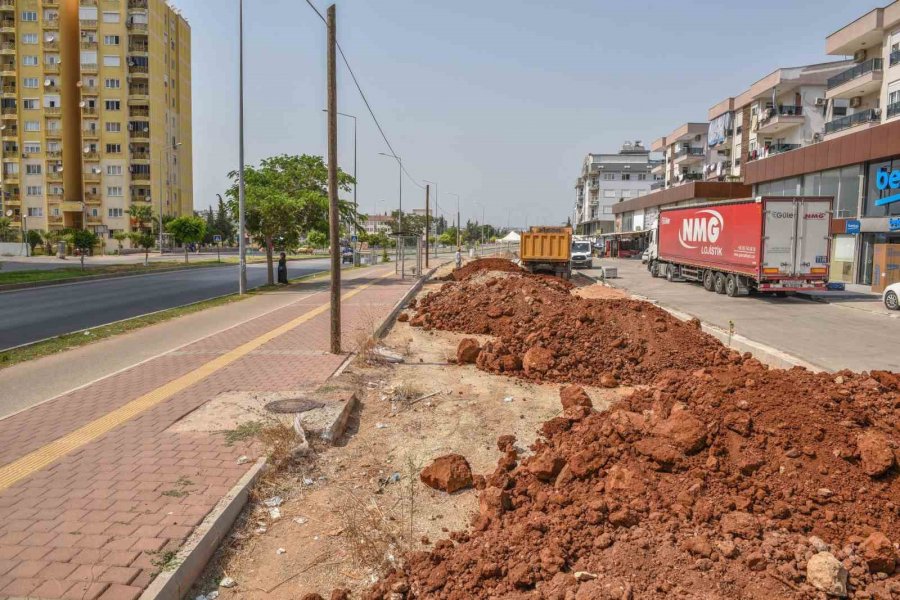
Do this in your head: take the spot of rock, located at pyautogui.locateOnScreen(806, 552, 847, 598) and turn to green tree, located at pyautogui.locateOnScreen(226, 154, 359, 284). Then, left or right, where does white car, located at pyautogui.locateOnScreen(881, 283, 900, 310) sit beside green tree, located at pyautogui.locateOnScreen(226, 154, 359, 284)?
right

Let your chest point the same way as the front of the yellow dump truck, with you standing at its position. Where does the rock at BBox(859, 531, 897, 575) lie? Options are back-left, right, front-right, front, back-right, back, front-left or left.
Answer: back

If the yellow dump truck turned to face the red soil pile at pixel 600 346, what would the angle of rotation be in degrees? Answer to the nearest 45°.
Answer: approximately 180°

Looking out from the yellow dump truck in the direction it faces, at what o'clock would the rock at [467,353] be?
The rock is roughly at 6 o'clock from the yellow dump truck.

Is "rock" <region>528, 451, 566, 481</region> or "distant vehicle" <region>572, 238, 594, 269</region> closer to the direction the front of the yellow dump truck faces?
the distant vehicle

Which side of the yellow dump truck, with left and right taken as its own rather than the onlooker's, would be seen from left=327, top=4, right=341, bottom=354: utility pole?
back

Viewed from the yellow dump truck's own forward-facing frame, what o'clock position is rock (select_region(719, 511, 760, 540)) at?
The rock is roughly at 6 o'clock from the yellow dump truck.

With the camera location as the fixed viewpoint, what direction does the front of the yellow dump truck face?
facing away from the viewer

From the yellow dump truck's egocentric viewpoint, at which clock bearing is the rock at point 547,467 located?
The rock is roughly at 6 o'clock from the yellow dump truck.

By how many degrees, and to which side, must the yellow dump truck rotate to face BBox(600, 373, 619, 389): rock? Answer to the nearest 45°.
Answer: approximately 180°

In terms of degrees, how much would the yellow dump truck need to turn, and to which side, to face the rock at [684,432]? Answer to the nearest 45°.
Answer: approximately 180°

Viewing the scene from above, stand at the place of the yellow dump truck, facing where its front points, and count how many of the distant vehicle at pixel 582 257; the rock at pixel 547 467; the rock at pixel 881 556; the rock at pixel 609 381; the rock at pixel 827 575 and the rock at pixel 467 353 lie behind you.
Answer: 5

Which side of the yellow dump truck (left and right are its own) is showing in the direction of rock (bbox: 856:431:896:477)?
back

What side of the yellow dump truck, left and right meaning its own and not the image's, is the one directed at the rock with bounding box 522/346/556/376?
back

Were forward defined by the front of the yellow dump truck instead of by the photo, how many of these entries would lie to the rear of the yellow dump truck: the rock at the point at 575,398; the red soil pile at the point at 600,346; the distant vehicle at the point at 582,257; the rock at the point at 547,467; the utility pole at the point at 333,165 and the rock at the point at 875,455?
5
